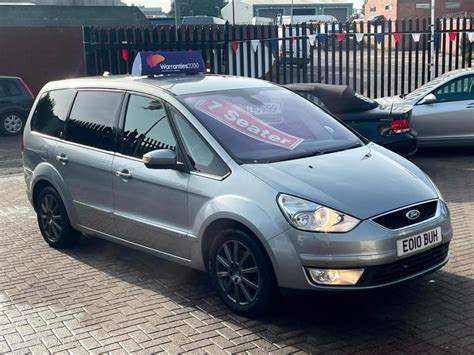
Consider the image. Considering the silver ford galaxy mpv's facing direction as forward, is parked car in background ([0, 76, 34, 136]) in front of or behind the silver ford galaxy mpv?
behind

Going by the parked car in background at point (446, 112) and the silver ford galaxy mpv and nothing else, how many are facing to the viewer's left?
1

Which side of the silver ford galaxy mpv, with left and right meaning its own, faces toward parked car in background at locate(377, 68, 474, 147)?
left

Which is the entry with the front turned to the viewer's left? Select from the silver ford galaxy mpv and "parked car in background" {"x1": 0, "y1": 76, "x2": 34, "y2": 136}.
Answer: the parked car in background

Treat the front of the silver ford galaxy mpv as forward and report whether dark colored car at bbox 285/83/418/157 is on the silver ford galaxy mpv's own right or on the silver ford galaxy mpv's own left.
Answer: on the silver ford galaxy mpv's own left

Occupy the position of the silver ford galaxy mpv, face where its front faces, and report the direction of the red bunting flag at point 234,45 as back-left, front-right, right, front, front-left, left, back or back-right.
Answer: back-left

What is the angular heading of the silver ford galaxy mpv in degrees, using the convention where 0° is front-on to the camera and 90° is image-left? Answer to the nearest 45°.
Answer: approximately 315°

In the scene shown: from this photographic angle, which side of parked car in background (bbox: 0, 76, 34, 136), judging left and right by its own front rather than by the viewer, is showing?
left

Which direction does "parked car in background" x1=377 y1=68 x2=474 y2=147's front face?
to the viewer's left
